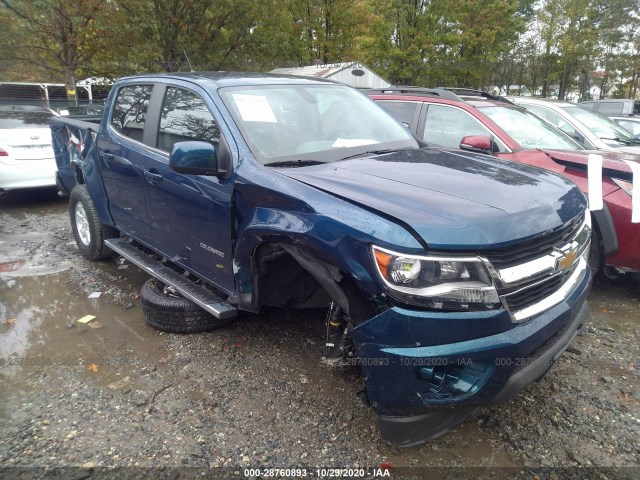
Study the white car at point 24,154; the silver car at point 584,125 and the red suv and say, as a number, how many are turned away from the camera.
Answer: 1

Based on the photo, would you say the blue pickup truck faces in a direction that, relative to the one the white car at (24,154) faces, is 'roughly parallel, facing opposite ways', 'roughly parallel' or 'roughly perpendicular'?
roughly parallel, facing opposite ways

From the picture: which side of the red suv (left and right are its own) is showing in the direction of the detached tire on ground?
right

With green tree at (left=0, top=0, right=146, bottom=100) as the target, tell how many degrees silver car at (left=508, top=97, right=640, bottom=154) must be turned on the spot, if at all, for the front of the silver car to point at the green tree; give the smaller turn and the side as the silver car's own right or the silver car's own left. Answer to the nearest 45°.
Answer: approximately 135° to the silver car's own right

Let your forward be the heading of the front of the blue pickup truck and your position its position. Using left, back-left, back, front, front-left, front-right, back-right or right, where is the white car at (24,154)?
back

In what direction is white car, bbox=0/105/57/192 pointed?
away from the camera

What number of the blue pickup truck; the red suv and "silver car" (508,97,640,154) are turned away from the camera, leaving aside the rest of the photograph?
0

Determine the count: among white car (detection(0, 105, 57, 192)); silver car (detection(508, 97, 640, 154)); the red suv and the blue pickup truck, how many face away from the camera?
1

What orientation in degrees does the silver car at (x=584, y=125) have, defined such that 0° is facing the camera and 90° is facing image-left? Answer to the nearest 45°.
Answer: approximately 315°

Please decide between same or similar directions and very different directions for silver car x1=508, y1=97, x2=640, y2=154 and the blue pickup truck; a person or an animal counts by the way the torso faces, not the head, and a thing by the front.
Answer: same or similar directions

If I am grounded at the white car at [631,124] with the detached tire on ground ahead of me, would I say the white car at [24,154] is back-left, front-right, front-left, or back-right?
front-right

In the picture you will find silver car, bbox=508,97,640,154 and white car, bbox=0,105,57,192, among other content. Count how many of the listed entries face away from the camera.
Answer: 1

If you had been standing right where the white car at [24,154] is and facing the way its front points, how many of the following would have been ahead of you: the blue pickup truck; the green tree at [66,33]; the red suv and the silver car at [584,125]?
1

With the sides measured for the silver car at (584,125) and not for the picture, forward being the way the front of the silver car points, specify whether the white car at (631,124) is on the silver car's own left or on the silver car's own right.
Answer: on the silver car's own left
